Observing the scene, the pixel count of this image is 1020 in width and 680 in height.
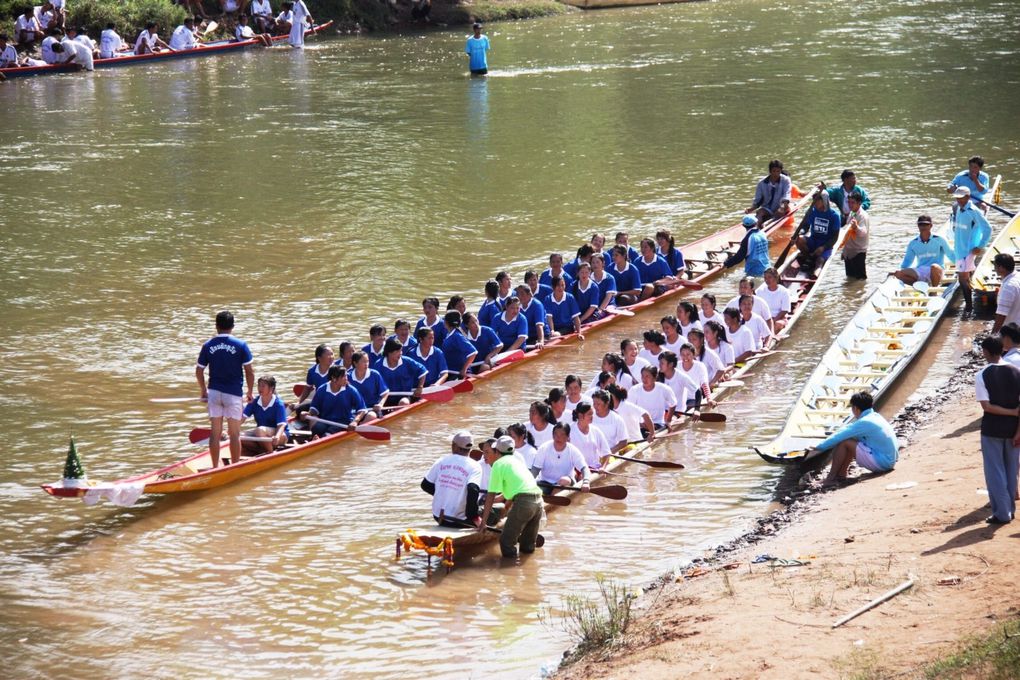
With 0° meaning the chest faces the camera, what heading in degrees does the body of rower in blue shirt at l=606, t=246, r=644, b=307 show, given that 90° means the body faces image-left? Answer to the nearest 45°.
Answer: approximately 45°

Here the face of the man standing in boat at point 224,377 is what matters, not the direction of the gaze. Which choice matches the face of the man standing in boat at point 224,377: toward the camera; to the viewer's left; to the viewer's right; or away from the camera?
away from the camera

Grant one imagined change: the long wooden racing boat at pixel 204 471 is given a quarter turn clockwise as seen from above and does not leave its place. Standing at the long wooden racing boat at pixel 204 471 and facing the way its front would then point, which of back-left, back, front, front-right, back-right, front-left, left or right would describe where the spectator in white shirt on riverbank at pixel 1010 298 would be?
back-right

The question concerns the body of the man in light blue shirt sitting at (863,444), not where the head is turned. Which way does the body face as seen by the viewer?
to the viewer's left

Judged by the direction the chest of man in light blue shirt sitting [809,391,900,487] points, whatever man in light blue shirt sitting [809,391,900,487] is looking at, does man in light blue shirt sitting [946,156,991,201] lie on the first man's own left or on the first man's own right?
on the first man's own right

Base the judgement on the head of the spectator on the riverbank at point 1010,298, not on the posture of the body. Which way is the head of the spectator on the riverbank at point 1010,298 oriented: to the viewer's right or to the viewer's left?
to the viewer's left

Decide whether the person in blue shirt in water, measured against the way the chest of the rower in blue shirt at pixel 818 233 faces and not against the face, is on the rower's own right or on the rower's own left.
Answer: on the rower's own right

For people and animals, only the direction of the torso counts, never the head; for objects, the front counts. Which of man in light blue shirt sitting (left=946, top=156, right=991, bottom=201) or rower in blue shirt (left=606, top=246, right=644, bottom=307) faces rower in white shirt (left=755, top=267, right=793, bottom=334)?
the man in light blue shirt sitting

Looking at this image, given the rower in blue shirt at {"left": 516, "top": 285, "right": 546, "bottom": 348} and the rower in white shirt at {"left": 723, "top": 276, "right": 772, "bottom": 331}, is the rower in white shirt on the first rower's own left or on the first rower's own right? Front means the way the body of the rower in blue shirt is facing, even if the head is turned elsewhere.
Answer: on the first rower's own left

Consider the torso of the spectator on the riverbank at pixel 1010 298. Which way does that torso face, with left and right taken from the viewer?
facing to the left of the viewer

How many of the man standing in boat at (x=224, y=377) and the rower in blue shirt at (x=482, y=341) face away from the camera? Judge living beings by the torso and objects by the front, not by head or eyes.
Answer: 1

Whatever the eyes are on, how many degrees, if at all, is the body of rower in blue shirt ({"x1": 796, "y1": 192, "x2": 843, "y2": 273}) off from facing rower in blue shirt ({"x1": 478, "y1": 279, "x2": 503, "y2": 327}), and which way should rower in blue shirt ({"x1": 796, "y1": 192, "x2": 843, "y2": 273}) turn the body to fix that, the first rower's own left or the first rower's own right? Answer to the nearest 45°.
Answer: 0° — they already face them
